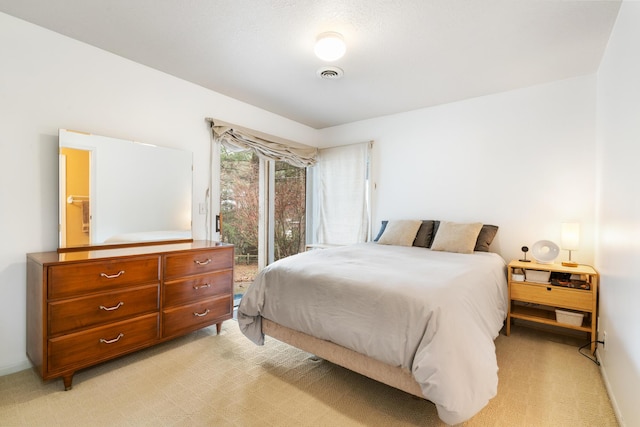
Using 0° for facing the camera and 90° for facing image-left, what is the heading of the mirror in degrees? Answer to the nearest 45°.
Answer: approximately 315°

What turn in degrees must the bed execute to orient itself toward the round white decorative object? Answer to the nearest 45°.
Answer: approximately 180°

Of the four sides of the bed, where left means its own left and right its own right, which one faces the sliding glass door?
right

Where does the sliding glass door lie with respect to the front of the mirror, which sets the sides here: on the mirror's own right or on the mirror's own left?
on the mirror's own left

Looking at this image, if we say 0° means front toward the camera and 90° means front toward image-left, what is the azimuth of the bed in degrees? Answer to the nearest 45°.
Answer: approximately 45°

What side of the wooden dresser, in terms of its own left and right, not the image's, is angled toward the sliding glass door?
left

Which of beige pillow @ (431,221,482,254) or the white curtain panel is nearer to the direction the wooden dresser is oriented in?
the beige pillow
